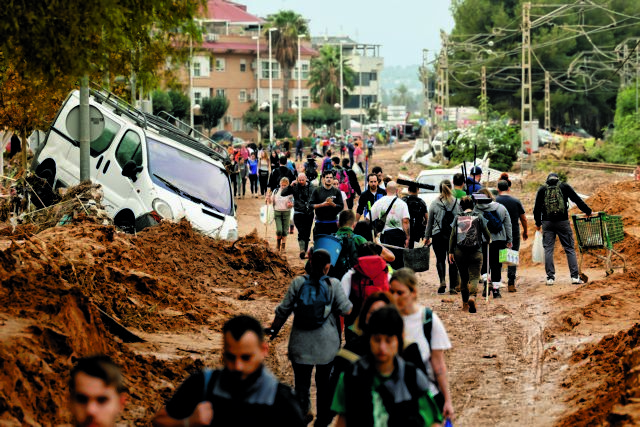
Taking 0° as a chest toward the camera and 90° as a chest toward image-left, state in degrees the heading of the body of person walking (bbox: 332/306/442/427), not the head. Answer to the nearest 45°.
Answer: approximately 0°

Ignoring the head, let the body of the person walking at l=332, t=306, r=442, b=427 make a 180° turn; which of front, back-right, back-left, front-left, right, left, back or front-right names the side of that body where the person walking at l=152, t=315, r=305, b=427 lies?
back-left

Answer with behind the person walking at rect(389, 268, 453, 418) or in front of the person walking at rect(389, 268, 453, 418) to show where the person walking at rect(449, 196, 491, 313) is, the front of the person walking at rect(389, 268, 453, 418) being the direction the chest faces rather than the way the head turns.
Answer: behind

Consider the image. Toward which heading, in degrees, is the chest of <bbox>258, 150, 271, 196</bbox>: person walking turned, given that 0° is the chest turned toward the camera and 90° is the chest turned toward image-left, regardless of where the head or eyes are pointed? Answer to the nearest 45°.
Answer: approximately 0°

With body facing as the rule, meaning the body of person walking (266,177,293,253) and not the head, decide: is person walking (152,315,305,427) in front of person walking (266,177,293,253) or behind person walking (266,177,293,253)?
in front

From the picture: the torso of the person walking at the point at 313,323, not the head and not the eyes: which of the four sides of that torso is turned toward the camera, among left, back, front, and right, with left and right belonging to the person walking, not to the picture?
back

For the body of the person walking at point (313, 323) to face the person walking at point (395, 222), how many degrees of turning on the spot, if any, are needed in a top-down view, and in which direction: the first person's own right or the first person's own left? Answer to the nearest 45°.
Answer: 0° — they already face them

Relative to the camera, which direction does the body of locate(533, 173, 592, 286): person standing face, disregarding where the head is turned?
away from the camera

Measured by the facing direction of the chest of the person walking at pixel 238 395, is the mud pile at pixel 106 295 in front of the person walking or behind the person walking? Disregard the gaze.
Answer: behind
